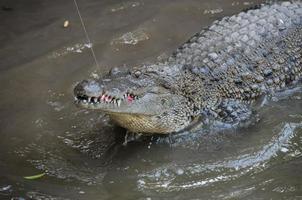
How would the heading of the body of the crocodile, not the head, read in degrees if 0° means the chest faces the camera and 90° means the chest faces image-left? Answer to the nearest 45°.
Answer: approximately 45°
